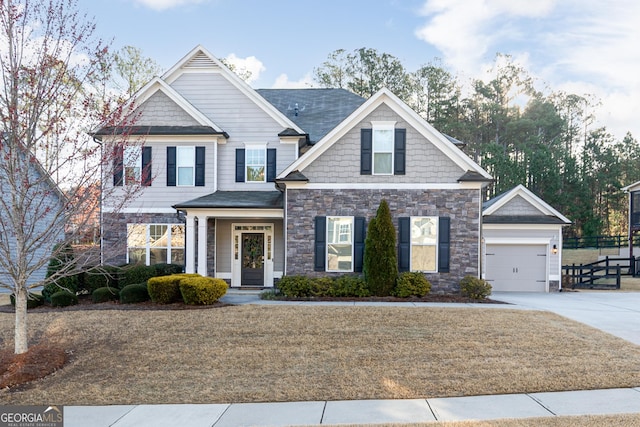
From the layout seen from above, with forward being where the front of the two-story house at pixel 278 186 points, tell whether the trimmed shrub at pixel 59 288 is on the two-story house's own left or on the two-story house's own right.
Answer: on the two-story house's own right

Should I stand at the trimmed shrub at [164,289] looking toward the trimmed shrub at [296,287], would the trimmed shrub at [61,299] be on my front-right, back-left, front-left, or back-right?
back-left

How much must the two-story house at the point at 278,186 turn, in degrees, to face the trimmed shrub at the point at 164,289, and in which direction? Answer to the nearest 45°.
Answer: approximately 45° to its right

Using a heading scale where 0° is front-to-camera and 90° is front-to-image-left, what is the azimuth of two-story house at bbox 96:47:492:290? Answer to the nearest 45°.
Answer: approximately 0°

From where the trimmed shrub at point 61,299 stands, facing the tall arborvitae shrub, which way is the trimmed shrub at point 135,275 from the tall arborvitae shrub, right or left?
left
